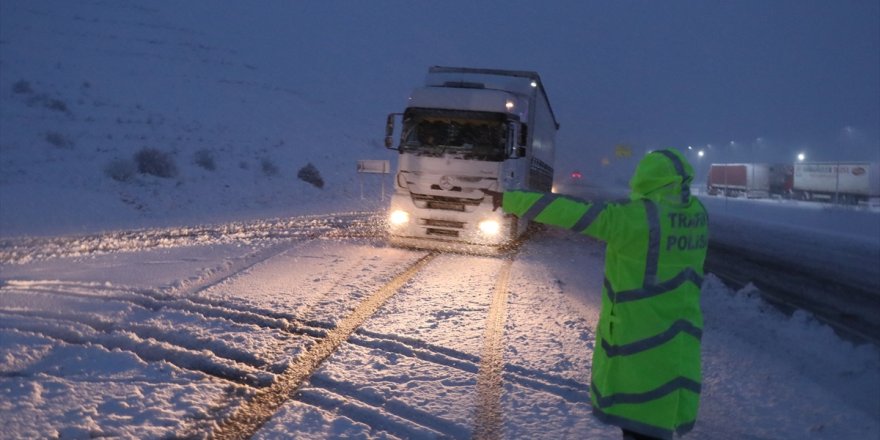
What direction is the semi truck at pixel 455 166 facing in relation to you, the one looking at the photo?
facing the viewer

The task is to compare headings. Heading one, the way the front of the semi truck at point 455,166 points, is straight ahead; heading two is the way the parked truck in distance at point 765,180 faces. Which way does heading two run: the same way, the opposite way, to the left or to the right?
to the left

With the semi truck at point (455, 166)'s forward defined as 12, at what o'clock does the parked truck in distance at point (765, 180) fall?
The parked truck in distance is roughly at 7 o'clock from the semi truck.

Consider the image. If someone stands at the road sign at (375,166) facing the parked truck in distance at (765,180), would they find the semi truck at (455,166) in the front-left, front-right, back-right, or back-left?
back-right

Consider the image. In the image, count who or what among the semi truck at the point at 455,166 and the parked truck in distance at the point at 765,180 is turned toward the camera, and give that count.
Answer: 1

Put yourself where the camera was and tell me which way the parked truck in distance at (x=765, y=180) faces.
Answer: facing to the right of the viewer
